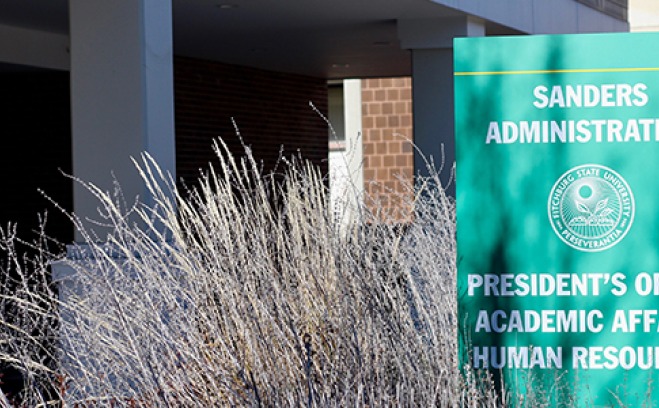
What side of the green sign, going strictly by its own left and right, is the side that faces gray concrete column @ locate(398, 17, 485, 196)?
back

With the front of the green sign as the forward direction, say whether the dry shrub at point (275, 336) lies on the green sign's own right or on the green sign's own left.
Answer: on the green sign's own right

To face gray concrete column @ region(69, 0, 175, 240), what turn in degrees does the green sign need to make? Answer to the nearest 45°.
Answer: approximately 135° to its right

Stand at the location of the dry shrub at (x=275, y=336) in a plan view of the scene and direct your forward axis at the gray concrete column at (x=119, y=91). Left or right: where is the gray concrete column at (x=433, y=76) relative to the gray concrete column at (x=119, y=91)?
right

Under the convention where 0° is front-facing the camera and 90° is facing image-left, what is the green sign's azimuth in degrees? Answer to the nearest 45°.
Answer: approximately 0°
